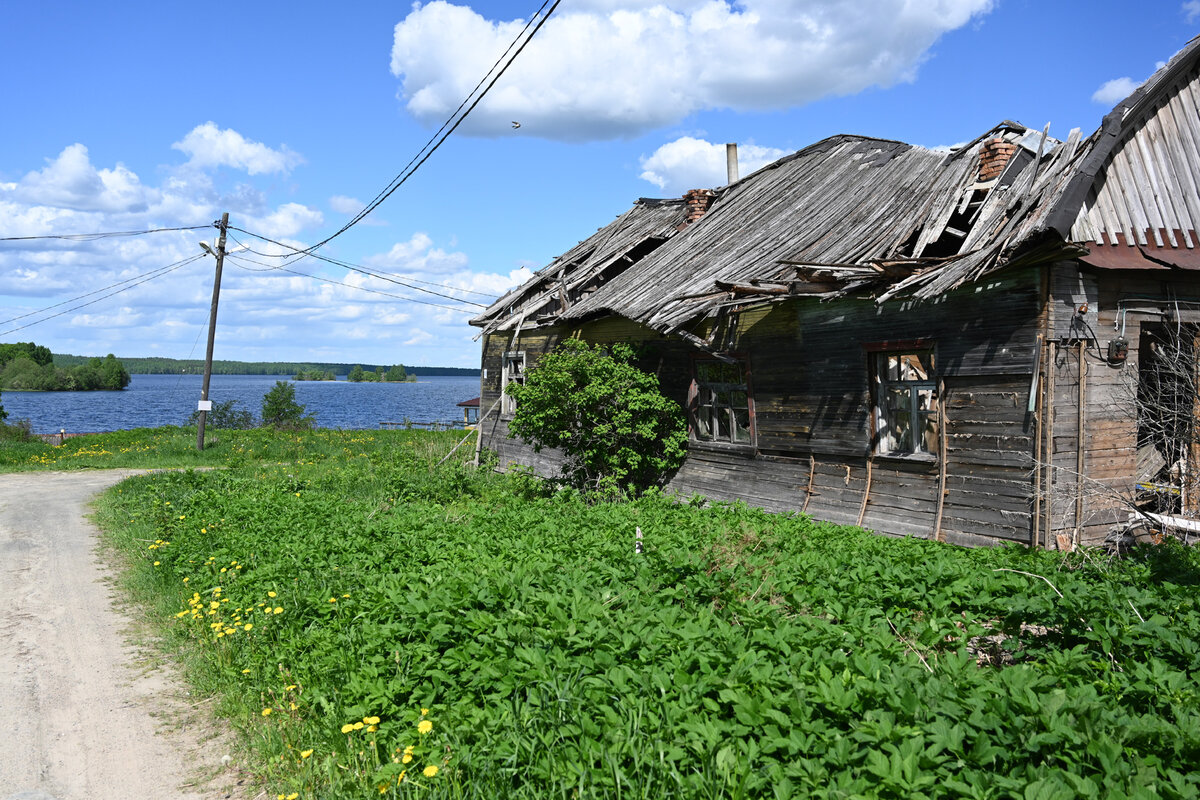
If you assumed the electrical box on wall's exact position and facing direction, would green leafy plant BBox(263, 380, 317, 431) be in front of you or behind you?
behind

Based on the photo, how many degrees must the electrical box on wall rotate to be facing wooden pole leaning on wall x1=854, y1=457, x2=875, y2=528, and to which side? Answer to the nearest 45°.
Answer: approximately 135° to its right

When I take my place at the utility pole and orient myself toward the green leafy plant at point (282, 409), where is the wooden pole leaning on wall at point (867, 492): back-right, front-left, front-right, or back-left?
back-right
